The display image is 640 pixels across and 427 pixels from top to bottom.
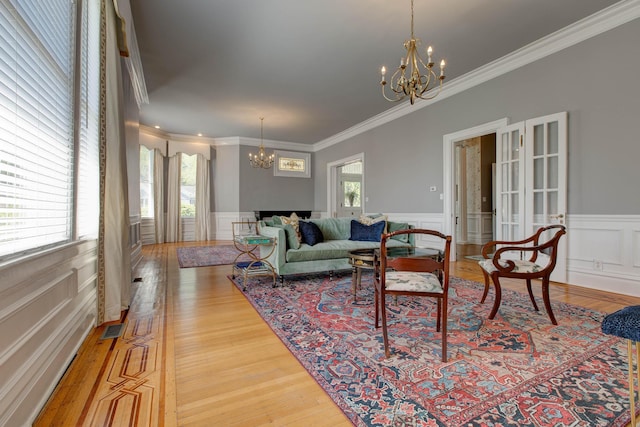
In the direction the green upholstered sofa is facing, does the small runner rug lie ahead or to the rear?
to the rear

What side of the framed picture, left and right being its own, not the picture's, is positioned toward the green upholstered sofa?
front

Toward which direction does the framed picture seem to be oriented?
toward the camera

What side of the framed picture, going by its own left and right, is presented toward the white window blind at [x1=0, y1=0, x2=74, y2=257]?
front

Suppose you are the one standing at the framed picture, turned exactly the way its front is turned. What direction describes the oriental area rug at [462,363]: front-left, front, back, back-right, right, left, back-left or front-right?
front

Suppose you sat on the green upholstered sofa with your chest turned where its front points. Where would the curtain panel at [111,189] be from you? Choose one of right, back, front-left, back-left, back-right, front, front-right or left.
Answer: right

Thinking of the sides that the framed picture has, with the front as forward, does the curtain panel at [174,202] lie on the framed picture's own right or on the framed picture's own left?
on the framed picture's own right

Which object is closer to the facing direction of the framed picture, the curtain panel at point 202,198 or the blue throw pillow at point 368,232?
the blue throw pillow

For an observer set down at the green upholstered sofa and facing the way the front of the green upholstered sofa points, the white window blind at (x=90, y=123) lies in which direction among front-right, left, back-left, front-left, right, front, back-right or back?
right

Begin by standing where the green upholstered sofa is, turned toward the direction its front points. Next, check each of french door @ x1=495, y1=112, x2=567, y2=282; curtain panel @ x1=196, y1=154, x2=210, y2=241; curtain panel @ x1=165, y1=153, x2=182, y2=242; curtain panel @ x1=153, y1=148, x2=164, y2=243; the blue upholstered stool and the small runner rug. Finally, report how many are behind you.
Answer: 4

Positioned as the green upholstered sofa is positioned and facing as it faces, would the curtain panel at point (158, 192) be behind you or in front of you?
behind

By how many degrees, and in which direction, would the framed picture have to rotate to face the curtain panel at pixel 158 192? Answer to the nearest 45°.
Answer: approximately 90° to its right

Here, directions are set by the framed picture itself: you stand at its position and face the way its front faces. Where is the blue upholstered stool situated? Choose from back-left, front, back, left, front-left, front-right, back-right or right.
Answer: front

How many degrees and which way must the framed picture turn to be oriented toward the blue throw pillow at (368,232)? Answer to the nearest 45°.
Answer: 0° — it already faces it

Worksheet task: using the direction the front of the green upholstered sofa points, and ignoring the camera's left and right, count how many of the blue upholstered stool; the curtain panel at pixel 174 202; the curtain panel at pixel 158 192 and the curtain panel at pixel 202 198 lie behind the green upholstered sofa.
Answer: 3

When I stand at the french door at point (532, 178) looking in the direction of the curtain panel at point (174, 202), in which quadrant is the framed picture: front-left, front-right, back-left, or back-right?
front-right

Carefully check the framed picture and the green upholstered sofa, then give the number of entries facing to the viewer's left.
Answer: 0

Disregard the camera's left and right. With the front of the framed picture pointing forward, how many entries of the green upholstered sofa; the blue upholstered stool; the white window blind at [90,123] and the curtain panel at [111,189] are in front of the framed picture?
4

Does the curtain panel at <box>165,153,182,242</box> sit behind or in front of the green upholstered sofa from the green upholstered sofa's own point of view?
behind
